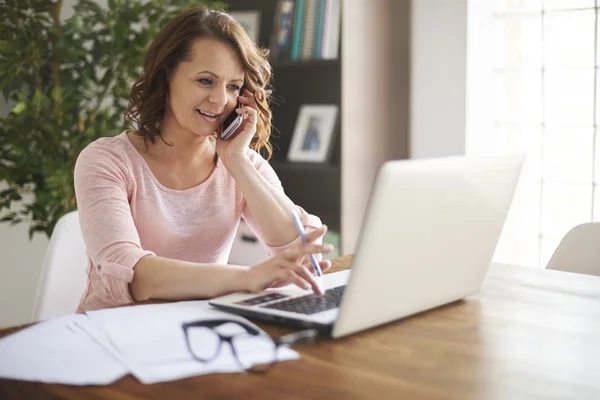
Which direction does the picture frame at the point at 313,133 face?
toward the camera

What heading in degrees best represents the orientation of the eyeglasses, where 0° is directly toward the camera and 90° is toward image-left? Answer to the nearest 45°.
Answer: approximately 45°

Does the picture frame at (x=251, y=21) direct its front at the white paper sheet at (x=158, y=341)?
yes

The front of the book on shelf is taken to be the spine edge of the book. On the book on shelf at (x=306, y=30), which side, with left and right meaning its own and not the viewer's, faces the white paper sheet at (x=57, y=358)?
front

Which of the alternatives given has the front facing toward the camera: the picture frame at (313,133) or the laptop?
the picture frame

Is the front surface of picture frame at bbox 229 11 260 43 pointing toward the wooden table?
yes

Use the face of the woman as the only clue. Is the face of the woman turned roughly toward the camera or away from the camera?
toward the camera

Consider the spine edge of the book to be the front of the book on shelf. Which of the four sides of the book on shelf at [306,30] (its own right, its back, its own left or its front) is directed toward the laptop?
front

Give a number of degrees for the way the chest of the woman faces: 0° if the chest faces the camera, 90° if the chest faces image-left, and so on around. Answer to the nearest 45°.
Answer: approximately 315°

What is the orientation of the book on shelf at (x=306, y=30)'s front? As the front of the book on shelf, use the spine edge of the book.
toward the camera

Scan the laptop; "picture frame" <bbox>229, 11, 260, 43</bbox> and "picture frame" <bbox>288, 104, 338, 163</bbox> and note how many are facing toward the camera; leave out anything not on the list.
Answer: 2

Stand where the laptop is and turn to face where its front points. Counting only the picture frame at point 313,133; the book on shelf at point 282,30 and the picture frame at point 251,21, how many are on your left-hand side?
0

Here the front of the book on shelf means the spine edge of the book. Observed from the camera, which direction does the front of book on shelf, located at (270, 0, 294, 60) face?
facing the viewer

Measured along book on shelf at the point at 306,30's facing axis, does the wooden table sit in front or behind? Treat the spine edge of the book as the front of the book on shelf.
in front

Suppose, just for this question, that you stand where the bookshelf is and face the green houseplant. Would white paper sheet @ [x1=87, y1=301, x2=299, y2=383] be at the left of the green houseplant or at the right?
left

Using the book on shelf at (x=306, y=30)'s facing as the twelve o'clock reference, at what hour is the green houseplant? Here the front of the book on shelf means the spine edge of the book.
The green houseplant is roughly at 2 o'clock from the book on shelf.
